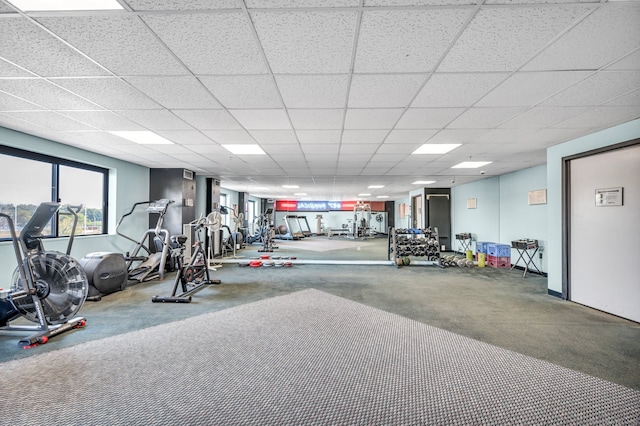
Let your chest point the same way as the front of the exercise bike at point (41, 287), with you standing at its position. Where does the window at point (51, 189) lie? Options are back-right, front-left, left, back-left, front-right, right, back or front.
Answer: back-left

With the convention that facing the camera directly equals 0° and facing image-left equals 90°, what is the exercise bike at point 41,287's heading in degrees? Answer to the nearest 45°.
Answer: approximately 315°

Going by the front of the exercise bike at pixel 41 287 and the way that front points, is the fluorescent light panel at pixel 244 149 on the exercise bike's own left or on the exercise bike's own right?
on the exercise bike's own left

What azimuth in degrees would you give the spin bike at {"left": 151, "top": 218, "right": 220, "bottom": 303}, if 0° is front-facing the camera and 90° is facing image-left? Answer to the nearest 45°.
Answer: approximately 225°

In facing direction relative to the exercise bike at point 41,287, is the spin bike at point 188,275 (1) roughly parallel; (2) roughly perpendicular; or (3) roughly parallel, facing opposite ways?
roughly perpendicular
